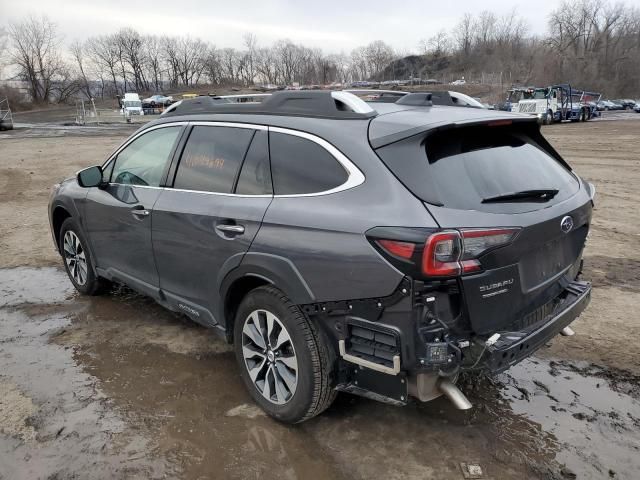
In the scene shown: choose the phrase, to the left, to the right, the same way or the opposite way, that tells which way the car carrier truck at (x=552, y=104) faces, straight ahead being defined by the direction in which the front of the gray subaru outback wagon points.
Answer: to the left

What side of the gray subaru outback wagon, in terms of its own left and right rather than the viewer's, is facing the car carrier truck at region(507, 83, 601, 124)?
right

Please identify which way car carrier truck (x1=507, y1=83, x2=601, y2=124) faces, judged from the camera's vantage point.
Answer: facing the viewer and to the left of the viewer

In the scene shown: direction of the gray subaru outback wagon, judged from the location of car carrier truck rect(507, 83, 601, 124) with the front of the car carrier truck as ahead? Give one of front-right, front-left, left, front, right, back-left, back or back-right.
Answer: front-left

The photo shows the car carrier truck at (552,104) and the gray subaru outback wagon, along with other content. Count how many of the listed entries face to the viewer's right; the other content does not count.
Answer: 0

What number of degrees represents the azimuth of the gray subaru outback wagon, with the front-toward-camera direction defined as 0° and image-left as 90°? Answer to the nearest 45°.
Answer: approximately 135°
